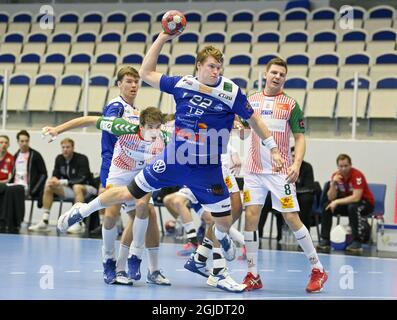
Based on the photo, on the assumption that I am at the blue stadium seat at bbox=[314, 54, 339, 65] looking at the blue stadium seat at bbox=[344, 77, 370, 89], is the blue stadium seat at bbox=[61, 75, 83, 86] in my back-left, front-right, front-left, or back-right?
back-right

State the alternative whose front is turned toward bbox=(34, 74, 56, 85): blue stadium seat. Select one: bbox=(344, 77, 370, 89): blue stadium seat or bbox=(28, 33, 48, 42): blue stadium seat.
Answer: bbox=(28, 33, 48, 42): blue stadium seat

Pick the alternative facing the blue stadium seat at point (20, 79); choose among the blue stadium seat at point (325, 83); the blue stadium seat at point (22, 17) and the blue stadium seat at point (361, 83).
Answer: the blue stadium seat at point (22, 17)

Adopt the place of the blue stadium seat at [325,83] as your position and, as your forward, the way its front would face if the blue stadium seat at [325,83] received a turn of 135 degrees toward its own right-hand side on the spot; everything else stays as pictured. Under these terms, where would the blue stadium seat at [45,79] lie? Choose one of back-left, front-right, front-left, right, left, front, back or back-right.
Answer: front-left

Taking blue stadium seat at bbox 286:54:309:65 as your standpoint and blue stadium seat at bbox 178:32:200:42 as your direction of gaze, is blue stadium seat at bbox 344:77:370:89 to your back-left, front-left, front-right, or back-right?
back-left

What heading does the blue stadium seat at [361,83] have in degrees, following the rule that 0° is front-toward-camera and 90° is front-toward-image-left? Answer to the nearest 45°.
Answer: approximately 0°

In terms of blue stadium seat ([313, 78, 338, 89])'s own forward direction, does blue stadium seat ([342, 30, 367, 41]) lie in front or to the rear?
to the rear
